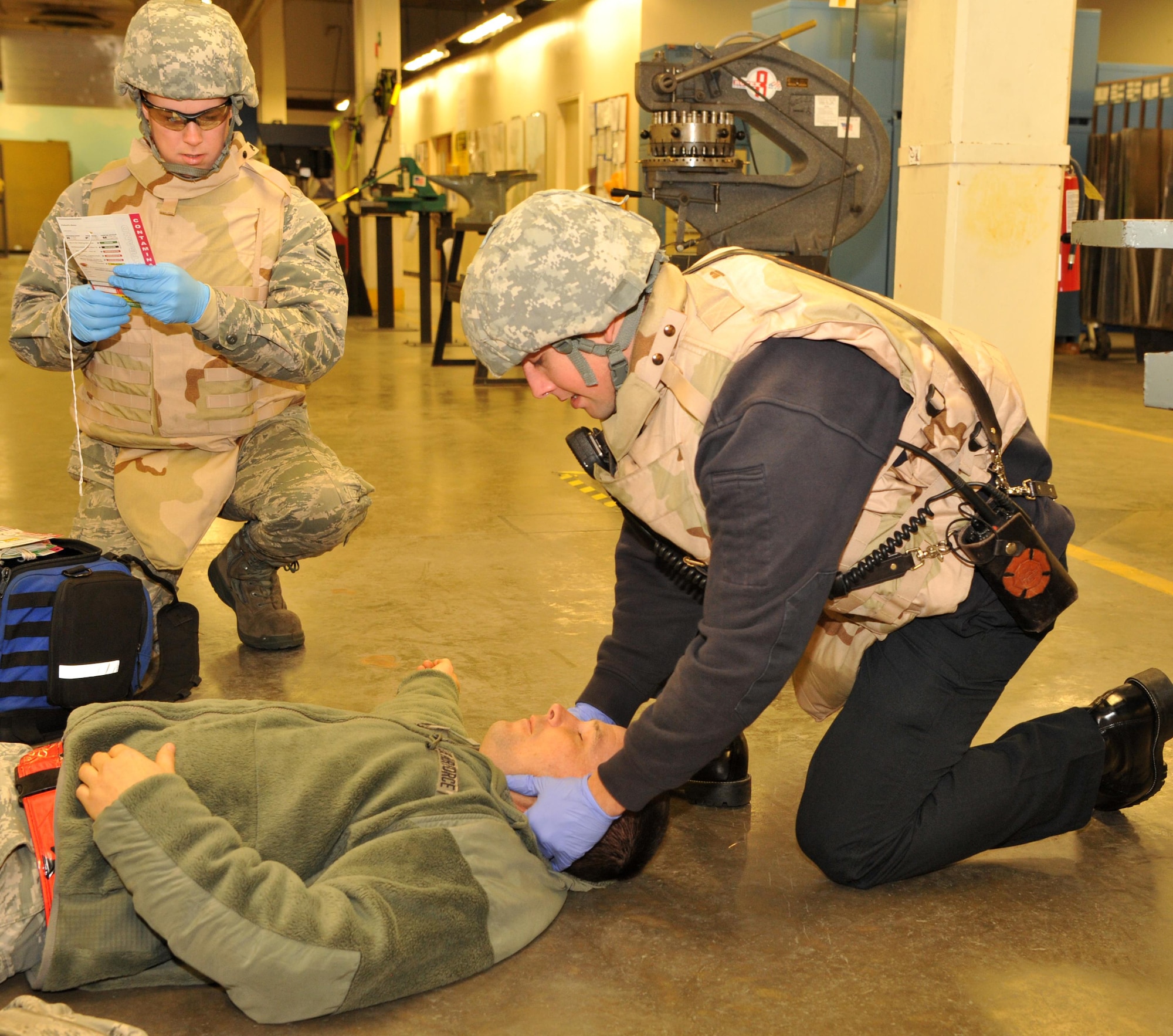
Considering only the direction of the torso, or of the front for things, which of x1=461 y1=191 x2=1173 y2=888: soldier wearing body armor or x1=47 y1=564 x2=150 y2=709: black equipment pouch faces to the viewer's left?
the soldier wearing body armor

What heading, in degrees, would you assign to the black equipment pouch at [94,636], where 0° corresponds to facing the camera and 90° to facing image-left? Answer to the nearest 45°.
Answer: approximately 0°

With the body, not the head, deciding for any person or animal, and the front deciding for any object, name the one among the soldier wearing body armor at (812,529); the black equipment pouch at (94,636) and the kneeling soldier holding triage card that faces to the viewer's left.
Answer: the soldier wearing body armor

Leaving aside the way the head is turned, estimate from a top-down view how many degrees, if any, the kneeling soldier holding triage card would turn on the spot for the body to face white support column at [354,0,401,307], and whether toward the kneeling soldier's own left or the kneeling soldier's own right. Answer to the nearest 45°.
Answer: approximately 180°

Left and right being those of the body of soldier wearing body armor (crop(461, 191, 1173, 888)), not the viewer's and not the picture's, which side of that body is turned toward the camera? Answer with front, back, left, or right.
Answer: left

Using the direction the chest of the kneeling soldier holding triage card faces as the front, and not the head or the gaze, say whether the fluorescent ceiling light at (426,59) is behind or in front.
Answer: behind

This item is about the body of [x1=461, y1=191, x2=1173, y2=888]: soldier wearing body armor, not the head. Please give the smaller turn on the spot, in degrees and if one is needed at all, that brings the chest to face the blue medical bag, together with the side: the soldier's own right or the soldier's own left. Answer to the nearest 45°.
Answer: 0° — they already face it

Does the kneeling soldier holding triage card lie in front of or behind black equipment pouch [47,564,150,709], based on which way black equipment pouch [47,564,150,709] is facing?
behind

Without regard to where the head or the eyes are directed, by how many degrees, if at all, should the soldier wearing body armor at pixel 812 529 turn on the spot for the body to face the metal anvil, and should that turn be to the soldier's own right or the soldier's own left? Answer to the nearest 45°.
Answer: approximately 90° to the soldier's own right

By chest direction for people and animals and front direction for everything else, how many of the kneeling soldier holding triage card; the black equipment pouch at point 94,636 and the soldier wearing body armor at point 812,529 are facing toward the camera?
2
